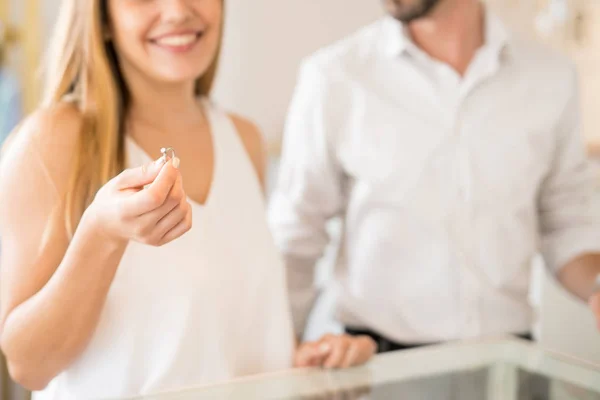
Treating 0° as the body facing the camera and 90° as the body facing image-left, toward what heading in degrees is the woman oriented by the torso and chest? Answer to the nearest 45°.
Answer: approximately 315°
